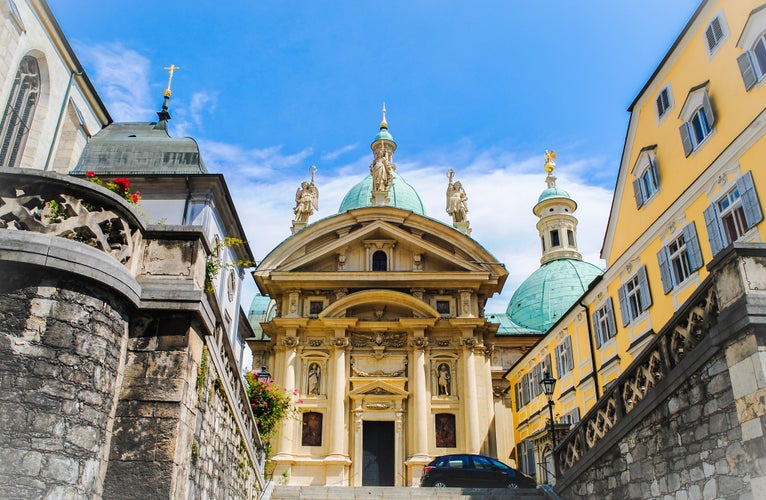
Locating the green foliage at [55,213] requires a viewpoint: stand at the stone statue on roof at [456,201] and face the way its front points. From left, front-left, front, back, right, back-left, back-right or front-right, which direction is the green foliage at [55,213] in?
front

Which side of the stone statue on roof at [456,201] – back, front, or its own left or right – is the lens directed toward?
front

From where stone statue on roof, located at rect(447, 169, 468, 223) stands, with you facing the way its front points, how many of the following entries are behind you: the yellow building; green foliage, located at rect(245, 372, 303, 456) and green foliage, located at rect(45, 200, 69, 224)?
0

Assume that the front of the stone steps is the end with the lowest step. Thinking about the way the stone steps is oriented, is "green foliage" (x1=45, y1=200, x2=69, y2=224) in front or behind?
in front

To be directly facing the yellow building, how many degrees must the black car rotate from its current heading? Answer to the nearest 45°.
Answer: approximately 45° to its right

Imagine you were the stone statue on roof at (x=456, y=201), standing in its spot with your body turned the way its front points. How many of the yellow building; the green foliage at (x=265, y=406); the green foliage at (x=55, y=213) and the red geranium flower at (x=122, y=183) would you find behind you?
0

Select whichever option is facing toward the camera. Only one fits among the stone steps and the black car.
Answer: the stone steps

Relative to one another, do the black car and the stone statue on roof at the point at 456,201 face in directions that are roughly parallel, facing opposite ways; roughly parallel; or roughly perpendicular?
roughly perpendicular

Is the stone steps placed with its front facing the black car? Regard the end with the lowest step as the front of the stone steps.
no

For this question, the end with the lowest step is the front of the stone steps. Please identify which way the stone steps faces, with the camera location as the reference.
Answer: facing the viewer

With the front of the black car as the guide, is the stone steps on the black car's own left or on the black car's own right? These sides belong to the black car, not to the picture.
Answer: on the black car's own right

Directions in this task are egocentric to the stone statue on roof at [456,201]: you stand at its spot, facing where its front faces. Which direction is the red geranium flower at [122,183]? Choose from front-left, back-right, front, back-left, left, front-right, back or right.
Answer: front

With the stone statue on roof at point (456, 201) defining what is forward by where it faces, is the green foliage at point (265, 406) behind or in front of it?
in front

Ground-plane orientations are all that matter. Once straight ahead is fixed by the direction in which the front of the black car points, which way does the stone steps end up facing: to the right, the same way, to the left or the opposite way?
to the right

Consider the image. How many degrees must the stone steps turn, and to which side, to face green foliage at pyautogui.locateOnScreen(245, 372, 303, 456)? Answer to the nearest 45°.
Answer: approximately 90° to its right

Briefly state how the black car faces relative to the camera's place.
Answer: facing to the right of the viewer
